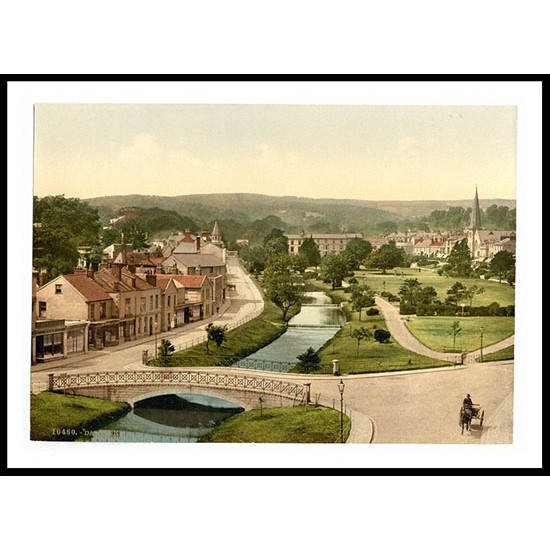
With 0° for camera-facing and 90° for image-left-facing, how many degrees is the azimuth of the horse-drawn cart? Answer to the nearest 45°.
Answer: approximately 45°

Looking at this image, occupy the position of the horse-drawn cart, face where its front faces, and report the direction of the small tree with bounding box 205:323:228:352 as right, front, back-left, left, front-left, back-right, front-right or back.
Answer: back-right

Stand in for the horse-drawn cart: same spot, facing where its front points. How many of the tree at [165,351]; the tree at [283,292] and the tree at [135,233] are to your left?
0

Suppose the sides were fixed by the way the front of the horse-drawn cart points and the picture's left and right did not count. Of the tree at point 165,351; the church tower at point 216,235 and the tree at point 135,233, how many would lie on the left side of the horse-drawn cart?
0
